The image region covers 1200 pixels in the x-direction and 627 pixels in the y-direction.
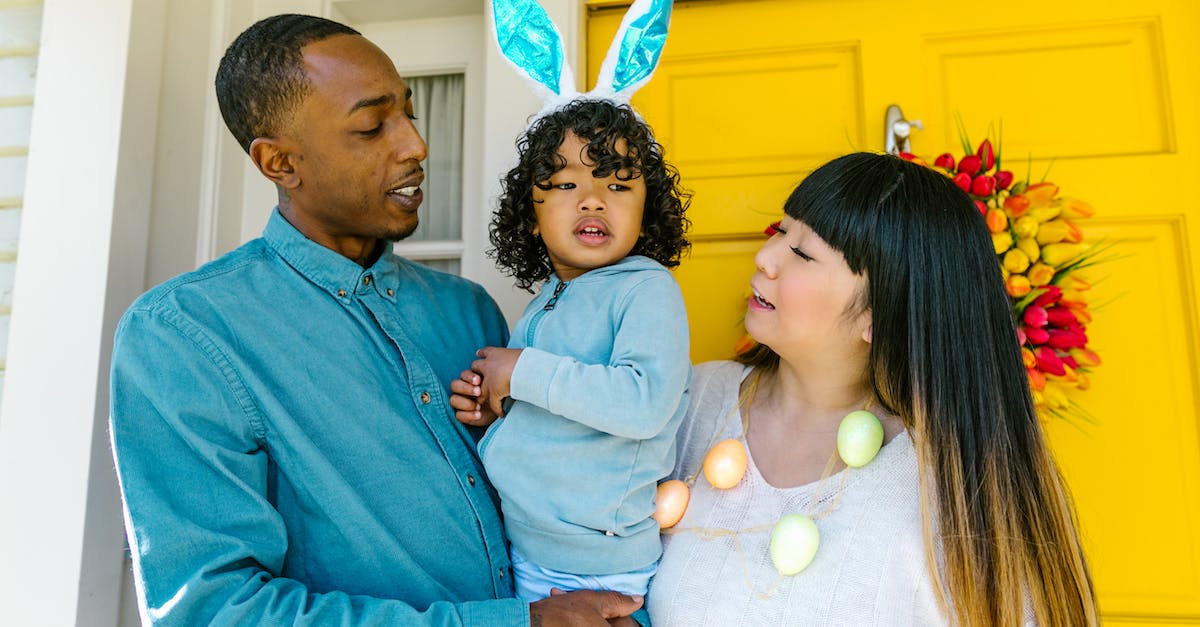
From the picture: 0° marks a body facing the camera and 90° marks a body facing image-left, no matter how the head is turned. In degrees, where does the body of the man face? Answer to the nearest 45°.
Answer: approximately 315°

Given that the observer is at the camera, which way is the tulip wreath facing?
facing the viewer

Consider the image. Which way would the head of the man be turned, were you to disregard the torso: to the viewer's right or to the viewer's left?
to the viewer's right

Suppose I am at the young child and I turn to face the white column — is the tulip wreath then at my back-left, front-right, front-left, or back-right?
back-right

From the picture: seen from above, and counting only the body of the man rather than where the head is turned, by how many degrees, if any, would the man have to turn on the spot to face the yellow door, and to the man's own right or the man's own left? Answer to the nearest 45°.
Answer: approximately 45° to the man's own left

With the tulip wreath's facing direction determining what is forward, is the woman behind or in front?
in front

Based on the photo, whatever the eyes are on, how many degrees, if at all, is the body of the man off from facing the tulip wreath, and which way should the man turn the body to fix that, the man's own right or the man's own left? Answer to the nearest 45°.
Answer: approximately 45° to the man's own left

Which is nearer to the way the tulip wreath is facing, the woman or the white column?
the woman

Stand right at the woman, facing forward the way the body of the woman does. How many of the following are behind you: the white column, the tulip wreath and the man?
1

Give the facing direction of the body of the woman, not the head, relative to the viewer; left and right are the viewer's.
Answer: facing the viewer and to the left of the viewer

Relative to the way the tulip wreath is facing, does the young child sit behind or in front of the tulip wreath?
in front
